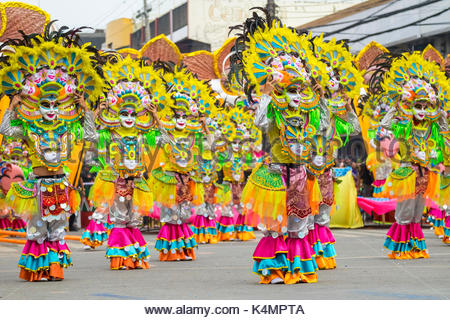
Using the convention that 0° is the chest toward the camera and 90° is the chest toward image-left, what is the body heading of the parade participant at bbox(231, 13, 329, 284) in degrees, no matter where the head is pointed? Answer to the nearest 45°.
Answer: approximately 315°

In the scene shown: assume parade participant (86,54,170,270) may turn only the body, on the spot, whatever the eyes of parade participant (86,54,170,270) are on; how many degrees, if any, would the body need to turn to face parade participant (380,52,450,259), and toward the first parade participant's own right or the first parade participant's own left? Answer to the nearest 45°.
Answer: approximately 90° to the first parade participant's own left

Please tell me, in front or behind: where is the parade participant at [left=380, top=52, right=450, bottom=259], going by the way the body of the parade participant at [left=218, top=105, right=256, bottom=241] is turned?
in front

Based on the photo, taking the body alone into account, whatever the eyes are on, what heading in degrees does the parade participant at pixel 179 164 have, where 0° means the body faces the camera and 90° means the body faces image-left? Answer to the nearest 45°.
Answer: approximately 0°

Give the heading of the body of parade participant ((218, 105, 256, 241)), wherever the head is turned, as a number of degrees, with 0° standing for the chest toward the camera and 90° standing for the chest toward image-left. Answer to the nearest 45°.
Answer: approximately 0°

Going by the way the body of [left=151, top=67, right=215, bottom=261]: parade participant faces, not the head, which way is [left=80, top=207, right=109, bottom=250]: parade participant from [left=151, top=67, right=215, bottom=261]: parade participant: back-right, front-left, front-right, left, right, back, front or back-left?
back-right

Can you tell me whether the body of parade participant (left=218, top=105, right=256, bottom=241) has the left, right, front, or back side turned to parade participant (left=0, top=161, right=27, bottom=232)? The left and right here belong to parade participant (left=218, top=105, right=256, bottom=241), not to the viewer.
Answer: right

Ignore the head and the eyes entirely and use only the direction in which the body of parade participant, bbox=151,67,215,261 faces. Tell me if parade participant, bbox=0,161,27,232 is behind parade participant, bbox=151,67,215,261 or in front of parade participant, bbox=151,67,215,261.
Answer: behind
